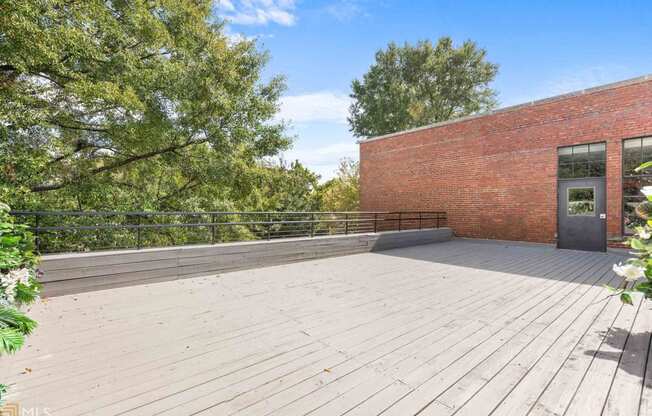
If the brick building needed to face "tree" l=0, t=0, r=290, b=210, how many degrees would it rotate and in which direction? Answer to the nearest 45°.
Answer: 0° — it already faces it

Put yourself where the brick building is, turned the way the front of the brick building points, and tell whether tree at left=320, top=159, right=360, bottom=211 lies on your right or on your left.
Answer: on your right

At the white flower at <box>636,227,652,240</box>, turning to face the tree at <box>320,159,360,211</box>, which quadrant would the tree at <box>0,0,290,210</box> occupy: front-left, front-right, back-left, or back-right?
front-left

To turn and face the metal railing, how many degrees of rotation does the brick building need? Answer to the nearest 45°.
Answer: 0° — it already faces it

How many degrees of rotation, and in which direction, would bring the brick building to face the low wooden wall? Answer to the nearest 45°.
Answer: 0° — it already faces it

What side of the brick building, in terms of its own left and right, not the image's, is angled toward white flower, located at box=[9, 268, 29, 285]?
front

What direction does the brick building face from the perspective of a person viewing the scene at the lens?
facing the viewer and to the left of the viewer

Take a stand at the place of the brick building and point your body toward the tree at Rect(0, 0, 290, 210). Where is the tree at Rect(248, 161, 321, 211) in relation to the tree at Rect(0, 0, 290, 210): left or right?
right

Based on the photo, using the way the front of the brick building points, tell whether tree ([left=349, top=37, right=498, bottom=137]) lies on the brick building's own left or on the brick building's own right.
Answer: on the brick building's own right

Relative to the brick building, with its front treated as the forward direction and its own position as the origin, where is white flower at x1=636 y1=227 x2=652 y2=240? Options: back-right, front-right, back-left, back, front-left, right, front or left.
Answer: front-left
